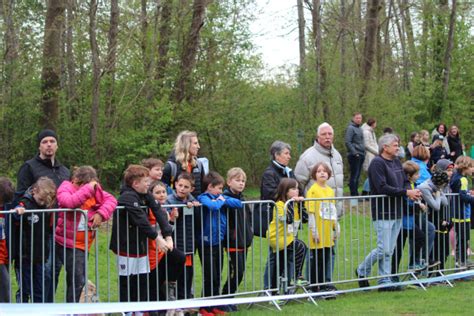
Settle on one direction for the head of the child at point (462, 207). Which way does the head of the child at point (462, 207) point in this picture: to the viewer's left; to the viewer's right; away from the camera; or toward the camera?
to the viewer's left

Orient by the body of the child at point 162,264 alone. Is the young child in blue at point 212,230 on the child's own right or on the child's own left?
on the child's own left

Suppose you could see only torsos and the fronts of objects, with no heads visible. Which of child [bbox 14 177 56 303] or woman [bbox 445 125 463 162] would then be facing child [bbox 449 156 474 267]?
the woman

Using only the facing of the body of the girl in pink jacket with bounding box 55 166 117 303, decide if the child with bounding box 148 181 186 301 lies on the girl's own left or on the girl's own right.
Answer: on the girl's own left

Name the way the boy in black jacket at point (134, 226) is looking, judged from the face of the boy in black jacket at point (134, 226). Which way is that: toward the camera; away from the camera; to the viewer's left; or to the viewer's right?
to the viewer's right

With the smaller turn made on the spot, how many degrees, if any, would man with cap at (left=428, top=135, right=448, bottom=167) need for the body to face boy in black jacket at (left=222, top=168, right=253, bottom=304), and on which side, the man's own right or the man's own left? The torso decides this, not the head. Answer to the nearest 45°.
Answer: approximately 45° to the man's own right

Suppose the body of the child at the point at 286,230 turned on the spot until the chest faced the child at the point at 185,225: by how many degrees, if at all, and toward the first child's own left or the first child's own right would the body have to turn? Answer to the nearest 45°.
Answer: approximately 135° to the first child's own right
